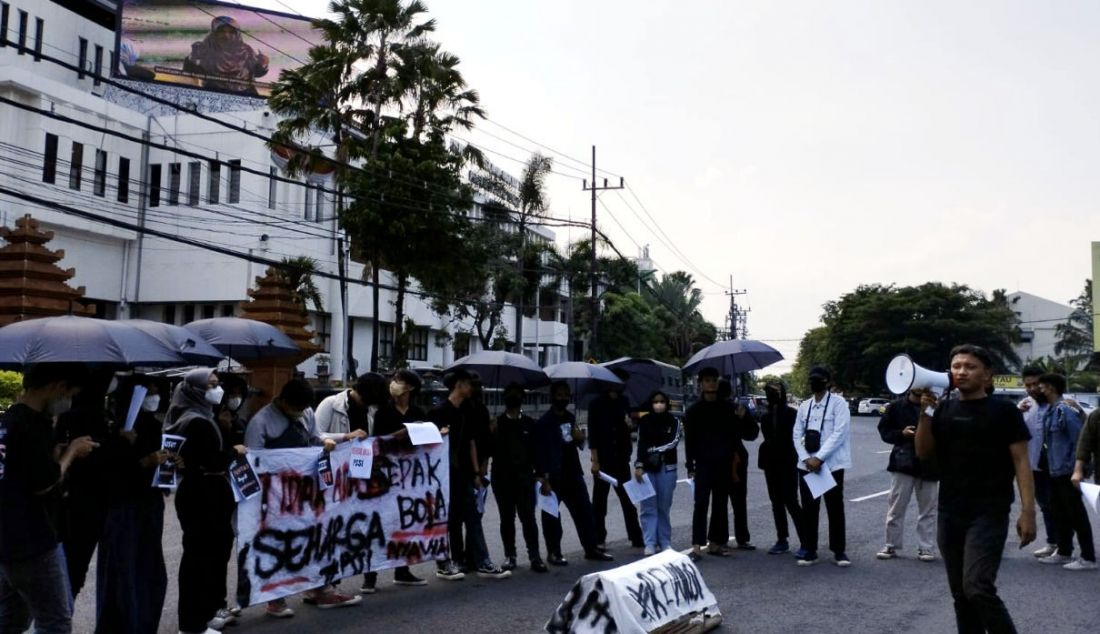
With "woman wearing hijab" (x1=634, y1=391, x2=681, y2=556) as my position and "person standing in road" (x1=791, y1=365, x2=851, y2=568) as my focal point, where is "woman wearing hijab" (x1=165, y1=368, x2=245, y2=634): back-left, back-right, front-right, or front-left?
back-right

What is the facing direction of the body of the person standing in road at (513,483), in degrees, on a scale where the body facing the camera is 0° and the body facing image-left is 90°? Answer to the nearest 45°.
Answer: approximately 0°

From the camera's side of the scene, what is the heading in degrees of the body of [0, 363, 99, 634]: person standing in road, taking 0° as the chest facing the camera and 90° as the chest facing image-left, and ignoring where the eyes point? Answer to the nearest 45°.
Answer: approximately 270°

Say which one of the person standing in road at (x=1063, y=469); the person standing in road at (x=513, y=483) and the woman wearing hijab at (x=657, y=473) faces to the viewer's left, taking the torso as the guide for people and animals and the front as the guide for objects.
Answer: the person standing in road at (x=1063, y=469)

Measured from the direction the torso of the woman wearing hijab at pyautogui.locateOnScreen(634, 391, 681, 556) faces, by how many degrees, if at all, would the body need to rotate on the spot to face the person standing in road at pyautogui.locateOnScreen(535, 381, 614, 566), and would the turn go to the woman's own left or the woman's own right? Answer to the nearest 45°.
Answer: approximately 90° to the woman's own right

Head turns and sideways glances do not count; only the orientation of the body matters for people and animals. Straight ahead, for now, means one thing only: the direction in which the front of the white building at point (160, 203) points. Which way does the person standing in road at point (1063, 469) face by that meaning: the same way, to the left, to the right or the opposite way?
the opposite way

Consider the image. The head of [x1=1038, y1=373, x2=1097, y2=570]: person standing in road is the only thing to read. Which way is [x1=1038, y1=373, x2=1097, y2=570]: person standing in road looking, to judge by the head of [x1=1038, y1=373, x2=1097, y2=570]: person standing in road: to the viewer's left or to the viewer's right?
to the viewer's left

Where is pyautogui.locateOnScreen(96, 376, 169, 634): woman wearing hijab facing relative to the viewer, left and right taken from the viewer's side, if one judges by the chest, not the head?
facing to the right of the viewer

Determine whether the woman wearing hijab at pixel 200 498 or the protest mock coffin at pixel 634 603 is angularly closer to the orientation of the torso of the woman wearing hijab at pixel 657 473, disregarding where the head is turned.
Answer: the protest mock coffin

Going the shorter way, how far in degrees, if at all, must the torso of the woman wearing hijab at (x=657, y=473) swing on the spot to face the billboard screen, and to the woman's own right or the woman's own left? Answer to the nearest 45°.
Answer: approximately 135° to the woman's own right

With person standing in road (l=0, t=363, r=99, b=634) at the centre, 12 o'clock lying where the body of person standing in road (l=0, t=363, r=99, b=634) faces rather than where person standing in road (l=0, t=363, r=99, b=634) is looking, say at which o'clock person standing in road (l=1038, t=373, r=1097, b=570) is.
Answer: person standing in road (l=1038, t=373, r=1097, b=570) is roughly at 12 o'clock from person standing in road (l=0, t=363, r=99, b=634).

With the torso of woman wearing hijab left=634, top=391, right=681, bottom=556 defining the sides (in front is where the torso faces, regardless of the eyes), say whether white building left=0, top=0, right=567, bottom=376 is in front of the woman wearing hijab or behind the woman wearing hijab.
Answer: behind
